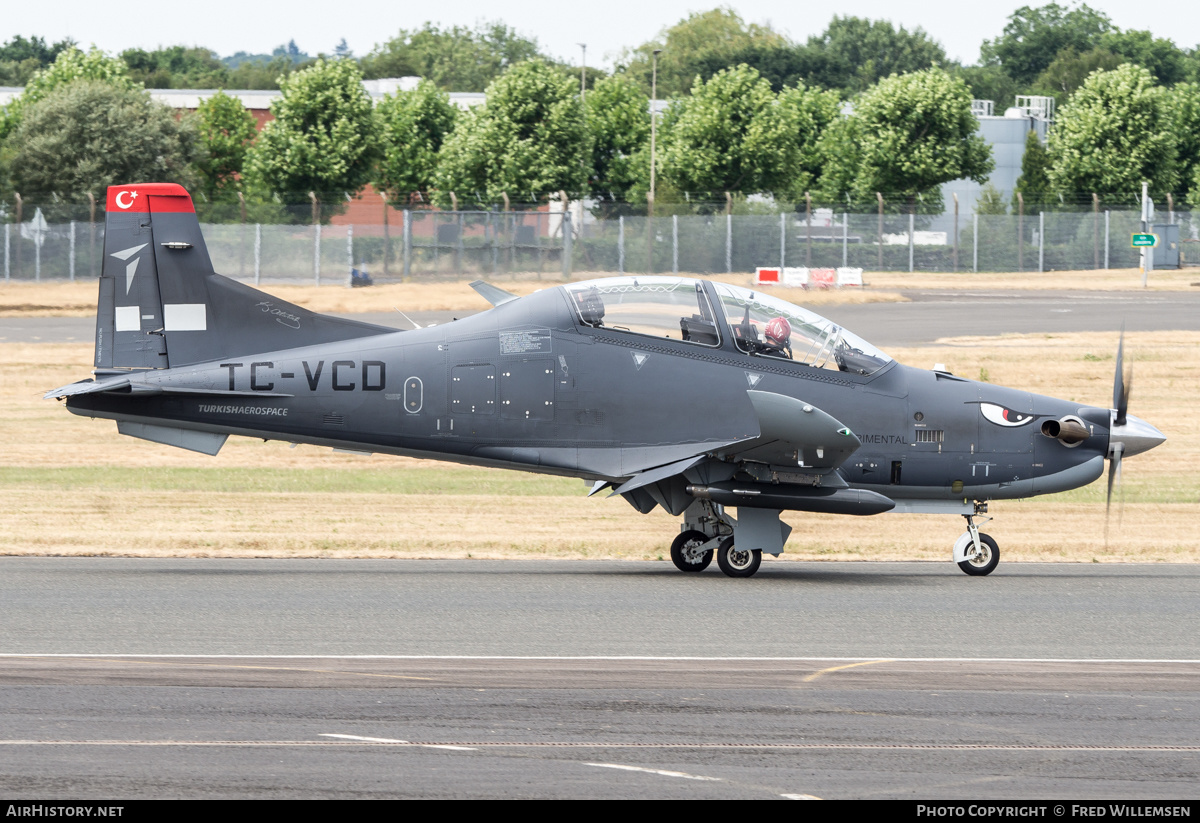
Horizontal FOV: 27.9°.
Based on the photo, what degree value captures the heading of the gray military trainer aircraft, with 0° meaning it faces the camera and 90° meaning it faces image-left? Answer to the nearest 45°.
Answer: approximately 270°
